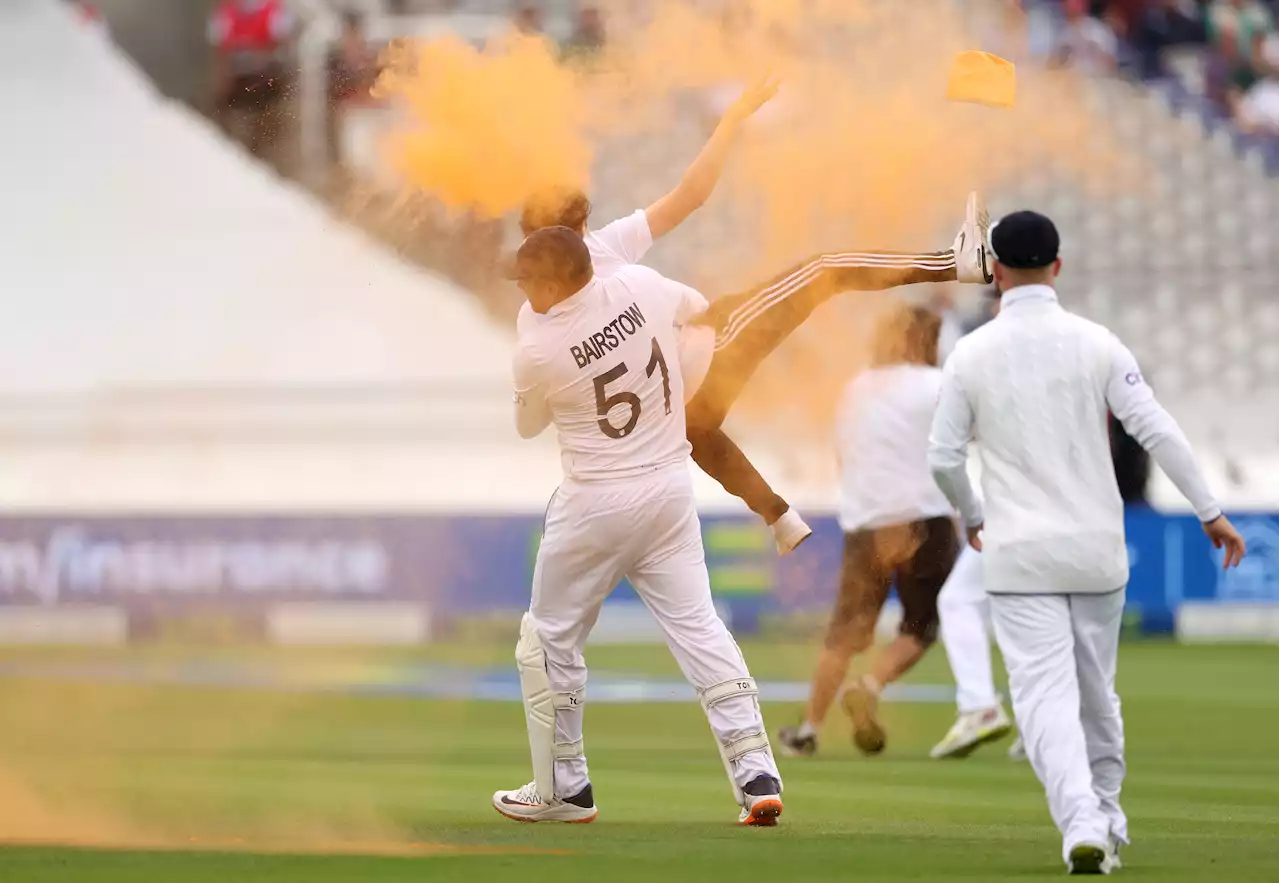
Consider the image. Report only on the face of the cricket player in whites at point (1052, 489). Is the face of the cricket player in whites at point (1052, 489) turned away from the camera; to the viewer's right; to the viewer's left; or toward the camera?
away from the camera

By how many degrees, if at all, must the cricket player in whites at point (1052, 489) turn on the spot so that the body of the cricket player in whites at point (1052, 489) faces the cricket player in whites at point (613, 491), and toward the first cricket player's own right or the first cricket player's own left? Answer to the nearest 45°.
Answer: approximately 90° to the first cricket player's own left

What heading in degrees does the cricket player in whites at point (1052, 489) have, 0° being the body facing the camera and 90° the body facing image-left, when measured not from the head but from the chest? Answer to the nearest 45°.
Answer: approximately 180°
